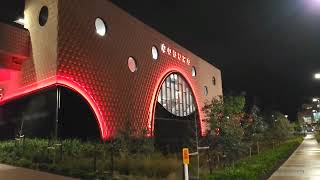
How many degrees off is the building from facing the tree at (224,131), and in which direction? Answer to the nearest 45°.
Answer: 0° — it already faces it

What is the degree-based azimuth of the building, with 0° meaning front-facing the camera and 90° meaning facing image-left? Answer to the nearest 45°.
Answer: approximately 315°
